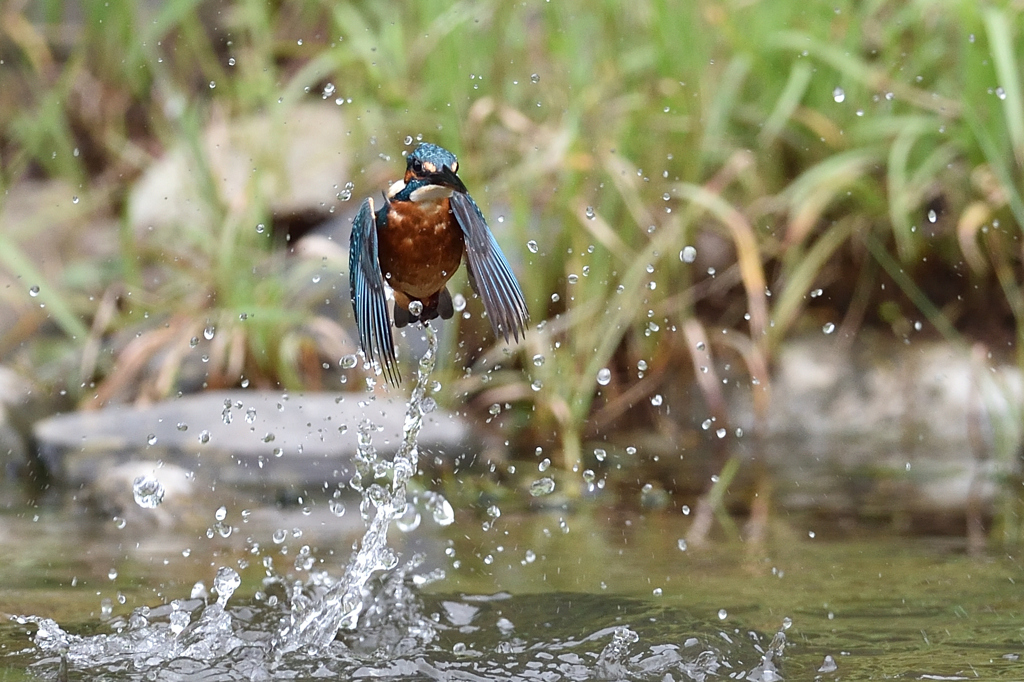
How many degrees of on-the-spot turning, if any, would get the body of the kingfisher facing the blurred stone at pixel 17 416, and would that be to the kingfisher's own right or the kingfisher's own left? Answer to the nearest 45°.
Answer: approximately 135° to the kingfisher's own right

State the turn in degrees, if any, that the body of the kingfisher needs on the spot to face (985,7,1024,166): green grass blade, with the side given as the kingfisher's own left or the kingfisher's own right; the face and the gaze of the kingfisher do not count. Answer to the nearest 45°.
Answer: approximately 135° to the kingfisher's own left

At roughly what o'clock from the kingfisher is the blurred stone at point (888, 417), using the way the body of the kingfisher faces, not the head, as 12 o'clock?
The blurred stone is roughly at 7 o'clock from the kingfisher.

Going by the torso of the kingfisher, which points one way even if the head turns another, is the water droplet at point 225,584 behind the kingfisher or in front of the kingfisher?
behind

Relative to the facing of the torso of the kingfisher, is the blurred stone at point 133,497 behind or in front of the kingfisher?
behind

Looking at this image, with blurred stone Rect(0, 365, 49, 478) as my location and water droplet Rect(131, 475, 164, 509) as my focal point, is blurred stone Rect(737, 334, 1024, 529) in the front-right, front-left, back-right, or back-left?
front-left

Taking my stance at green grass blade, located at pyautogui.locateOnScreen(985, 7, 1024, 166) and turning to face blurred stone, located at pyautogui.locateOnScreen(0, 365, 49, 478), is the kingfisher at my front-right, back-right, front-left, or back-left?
front-left

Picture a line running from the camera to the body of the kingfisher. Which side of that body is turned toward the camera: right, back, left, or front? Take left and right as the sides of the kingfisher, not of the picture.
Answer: front

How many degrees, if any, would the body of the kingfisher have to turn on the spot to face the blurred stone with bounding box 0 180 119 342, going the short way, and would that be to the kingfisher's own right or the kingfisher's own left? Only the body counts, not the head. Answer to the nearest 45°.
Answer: approximately 135° to the kingfisher's own right
